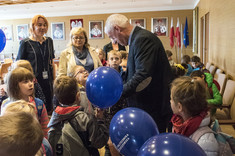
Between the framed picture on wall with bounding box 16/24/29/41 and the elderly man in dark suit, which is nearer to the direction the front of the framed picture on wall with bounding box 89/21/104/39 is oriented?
the elderly man in dark suit

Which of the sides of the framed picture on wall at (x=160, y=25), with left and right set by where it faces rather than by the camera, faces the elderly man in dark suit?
front

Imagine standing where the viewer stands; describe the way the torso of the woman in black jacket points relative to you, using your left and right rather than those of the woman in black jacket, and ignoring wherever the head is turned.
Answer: facing the viewer and to the right of the viewer

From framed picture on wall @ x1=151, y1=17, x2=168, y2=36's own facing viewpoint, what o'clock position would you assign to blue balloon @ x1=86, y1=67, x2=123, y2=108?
The blue balloon is roughly at 12 o'clock from the framed picture on wall.

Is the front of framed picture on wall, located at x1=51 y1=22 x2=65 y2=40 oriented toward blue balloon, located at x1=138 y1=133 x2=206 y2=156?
yes

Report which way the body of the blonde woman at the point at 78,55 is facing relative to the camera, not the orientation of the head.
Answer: toward the camera

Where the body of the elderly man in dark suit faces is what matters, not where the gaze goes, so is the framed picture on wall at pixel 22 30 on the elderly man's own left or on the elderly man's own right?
on the elderly man's own right

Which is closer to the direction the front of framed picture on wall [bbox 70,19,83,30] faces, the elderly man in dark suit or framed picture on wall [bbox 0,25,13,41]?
the elderly man in dark suit

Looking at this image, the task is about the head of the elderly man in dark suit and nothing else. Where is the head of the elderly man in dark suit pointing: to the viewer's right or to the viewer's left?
to the viewer's left

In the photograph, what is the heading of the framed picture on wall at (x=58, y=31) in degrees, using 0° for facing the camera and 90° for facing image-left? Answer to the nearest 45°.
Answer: approximately 0°

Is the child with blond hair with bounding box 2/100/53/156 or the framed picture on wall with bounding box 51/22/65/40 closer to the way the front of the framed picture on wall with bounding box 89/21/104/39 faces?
the child with blond hair

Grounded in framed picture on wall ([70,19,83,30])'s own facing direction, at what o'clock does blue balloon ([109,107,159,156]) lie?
The blue balloon is roughly at 12 o'clock from the framed picture on wall.

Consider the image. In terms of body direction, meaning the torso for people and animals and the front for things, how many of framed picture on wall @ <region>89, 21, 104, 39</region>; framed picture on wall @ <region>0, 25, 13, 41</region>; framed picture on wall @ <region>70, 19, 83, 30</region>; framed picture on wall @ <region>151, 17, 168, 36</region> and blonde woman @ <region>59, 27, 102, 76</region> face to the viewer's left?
0

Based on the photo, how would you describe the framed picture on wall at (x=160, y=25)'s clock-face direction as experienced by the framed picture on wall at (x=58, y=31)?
the framed picture on wall at (x=160, y=25) is roughly at 10 o'clock from the framed picture on wall at (x=58, y=31).

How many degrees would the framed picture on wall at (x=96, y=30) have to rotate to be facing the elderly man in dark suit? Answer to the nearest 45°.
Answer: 0° — it already faces them

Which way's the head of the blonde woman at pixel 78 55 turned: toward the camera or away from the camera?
toward the camera

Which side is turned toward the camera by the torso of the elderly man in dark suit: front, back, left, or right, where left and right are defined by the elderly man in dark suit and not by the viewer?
left

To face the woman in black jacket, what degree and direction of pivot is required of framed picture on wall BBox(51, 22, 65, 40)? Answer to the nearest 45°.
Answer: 0° — it already faces them

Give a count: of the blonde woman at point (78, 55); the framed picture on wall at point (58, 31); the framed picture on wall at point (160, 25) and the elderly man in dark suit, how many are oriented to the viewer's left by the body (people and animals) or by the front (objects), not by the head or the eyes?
1

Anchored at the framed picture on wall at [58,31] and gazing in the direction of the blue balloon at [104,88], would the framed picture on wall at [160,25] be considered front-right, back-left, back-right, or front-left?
front-left

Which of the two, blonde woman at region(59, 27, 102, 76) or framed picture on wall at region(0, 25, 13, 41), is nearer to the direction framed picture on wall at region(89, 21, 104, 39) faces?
the blonde woman

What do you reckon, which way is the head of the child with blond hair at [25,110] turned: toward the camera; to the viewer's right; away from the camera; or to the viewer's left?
away from the camera
